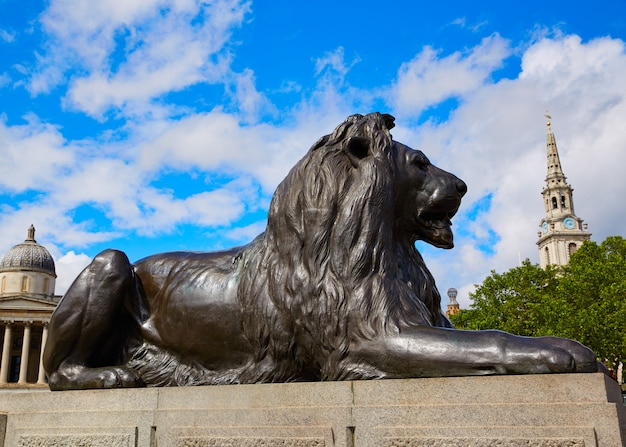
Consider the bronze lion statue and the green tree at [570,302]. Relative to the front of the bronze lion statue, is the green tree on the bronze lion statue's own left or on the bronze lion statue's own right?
on the bronze lion statue's own left

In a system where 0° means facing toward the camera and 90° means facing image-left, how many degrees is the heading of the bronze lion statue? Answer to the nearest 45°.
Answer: approximately 270°

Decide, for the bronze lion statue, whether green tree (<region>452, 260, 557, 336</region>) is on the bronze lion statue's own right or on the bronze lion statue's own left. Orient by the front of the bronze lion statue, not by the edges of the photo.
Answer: on the bronze lion statue's own left
